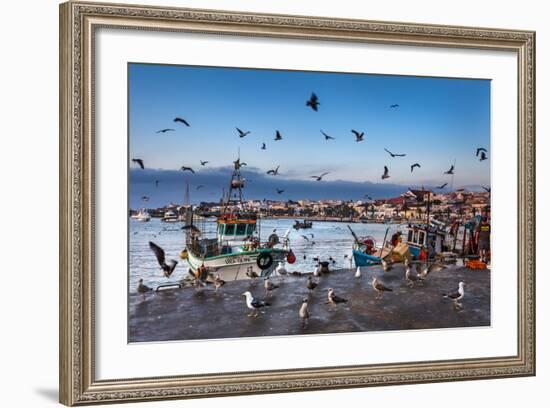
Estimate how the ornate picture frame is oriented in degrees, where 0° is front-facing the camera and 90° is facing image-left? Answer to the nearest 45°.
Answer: approximately 315°
